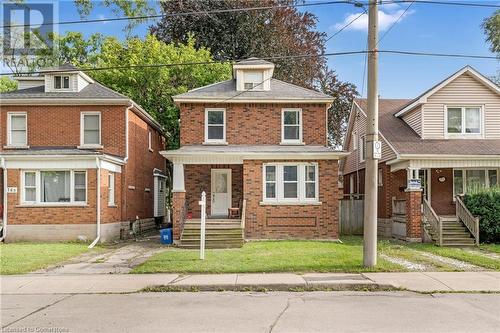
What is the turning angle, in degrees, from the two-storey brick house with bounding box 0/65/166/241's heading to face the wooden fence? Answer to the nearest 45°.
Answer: approximately 90° to its left

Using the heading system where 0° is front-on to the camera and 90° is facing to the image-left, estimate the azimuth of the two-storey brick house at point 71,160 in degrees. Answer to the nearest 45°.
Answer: approximately 0°

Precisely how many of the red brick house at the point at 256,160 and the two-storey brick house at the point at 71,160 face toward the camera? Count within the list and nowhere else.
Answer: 2

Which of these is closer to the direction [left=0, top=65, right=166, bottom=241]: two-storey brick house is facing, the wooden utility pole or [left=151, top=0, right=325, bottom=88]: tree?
the wooden utility pole

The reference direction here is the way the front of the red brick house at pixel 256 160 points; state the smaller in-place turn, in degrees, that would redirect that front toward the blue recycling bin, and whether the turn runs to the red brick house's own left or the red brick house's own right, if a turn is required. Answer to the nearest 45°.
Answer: approximately 45° to the red brick house's own right
